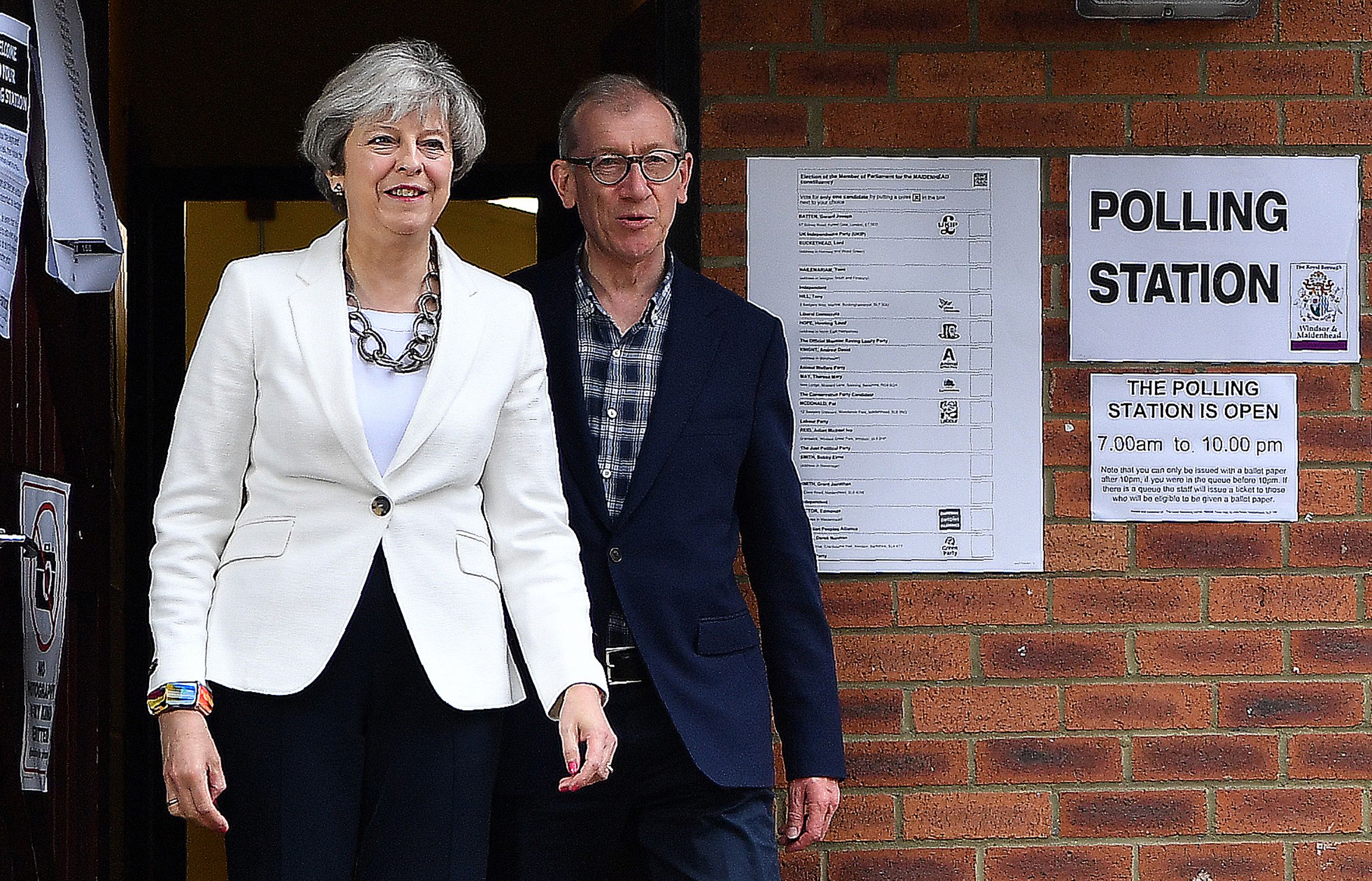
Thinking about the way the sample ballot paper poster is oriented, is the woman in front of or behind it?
in front

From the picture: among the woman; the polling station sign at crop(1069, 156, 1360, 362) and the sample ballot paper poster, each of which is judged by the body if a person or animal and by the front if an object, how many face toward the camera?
3

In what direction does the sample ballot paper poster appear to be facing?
toward the camera

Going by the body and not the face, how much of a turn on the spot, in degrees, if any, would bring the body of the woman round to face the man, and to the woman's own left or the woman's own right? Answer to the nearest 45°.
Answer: approximately 135° to the woman's own left

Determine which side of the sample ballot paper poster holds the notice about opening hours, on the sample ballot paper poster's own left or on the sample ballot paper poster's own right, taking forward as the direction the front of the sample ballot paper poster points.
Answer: on the sample ballot paper poster's own left

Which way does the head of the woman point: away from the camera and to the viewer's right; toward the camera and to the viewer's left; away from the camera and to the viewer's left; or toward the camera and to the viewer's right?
toward the camera and to the viewer's right

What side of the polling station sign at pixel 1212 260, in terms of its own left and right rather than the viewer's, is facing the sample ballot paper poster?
right

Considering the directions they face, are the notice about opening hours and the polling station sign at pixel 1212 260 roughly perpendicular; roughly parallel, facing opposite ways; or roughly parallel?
roughly parallel

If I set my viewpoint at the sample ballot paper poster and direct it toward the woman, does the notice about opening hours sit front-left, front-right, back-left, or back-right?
back-left

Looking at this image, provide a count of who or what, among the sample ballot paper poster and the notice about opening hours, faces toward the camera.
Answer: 2

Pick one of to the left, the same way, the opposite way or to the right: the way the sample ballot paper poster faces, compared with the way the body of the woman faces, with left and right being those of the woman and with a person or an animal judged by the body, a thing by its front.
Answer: the same way

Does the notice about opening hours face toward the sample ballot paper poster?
no

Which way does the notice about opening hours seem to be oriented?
toward the camera

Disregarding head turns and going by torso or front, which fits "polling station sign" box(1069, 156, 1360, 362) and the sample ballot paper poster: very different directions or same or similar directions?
same or similar directions

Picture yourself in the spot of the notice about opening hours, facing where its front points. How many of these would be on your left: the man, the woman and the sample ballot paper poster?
0

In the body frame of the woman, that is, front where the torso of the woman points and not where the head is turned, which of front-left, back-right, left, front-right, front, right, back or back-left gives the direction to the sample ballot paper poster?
back-left

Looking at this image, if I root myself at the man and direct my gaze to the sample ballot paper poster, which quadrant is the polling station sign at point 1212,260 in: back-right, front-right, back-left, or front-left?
front-right
